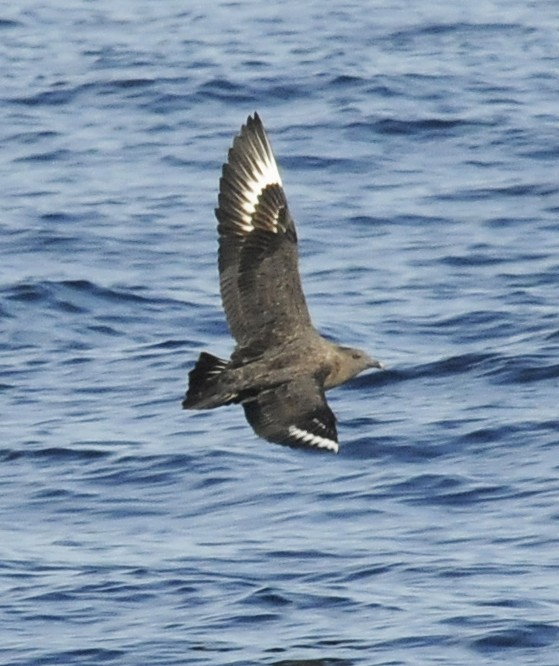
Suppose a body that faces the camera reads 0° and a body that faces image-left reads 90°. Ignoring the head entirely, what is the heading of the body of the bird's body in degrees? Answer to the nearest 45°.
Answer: approximately 270°
